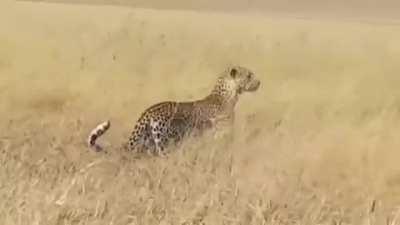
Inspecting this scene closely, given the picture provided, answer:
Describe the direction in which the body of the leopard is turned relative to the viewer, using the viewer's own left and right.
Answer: facing to the right of the viewer
